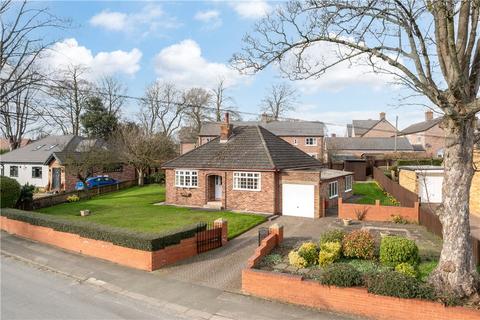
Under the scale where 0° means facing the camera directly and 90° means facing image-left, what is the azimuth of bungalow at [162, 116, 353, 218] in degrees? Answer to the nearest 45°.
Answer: approximately 45°

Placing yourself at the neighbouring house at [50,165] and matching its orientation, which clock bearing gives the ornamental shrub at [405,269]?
The ornamental shrub is roughly at 10 o'clock from the neighbouring house.

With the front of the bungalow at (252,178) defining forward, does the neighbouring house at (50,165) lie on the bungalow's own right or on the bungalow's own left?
on the bungalow's own right

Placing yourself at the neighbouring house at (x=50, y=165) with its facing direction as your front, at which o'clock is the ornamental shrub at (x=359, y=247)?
The ornamental shrub is roughly at 10 o'clock from the neighbouring house.

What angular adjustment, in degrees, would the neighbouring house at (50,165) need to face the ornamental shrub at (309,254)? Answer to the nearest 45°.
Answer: approximately 45° to its left

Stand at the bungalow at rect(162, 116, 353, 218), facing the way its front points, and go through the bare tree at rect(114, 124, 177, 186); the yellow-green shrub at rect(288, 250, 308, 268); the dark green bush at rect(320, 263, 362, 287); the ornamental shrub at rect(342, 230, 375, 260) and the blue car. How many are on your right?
2

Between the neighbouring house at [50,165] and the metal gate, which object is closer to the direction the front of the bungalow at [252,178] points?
the metal gate

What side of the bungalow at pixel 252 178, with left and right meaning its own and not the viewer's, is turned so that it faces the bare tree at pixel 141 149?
right

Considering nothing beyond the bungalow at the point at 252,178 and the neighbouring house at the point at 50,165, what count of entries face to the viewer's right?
0

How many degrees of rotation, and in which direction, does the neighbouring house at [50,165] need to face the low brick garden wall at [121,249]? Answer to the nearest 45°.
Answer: approximately 45° to its left

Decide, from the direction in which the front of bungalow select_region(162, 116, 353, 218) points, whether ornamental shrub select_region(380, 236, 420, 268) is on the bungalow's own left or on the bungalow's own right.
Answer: on the bungalow's own left

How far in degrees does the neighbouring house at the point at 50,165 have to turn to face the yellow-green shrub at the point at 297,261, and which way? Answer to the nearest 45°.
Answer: approximately 45° to its left
